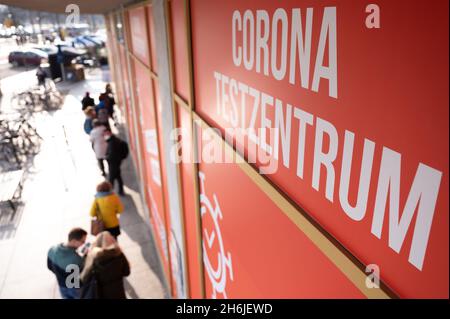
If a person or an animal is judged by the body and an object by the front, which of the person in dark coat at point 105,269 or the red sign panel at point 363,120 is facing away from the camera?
the person in dark coat

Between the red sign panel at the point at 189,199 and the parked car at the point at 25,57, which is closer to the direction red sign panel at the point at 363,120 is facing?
the parked car

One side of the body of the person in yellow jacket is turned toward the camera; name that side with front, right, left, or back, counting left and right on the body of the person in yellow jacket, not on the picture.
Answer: back

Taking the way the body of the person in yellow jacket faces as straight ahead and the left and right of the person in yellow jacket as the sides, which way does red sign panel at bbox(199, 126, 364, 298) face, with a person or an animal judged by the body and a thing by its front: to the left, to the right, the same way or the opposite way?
to the left

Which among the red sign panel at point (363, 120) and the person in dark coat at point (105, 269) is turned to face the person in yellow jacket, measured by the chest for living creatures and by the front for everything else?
the person in dark coat

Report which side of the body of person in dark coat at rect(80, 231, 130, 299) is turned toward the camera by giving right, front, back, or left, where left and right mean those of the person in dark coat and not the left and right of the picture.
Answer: back

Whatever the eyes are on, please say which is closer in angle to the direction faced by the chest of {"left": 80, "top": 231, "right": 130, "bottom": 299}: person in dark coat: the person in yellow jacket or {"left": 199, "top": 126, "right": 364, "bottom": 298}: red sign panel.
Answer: the person in yellow jacket

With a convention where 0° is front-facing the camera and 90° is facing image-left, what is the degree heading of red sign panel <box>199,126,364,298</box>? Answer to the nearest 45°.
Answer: approximately 45°

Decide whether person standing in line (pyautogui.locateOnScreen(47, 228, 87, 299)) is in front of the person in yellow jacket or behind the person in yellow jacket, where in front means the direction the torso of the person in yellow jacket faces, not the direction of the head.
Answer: behind
